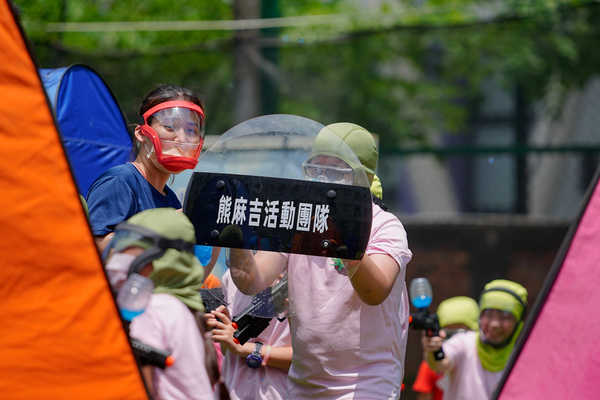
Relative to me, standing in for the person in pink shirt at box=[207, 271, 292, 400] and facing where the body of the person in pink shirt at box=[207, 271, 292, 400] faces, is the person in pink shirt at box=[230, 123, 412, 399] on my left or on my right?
on my left

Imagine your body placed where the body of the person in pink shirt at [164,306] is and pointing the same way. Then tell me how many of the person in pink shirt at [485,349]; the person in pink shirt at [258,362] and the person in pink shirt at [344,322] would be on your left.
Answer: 0

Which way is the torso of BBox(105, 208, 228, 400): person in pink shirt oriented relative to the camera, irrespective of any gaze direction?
to the viewer's left

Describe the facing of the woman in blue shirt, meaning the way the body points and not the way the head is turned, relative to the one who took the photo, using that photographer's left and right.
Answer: facing the viewer and to the right of the viewer

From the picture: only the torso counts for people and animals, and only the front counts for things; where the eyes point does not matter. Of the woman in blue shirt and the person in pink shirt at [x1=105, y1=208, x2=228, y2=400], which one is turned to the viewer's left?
the person in pink shirt

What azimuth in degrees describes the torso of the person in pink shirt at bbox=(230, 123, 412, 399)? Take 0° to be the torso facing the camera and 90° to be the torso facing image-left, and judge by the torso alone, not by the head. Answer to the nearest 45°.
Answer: approximately 45°

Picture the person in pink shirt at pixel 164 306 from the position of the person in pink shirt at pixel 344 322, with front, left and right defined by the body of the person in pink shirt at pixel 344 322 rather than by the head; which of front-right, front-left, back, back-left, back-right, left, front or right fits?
front

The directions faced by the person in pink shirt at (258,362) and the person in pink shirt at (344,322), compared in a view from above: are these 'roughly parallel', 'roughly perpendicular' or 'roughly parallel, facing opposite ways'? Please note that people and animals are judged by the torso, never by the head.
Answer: roughly parallel

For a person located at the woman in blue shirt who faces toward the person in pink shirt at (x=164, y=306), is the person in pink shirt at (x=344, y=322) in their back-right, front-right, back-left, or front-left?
front-left
